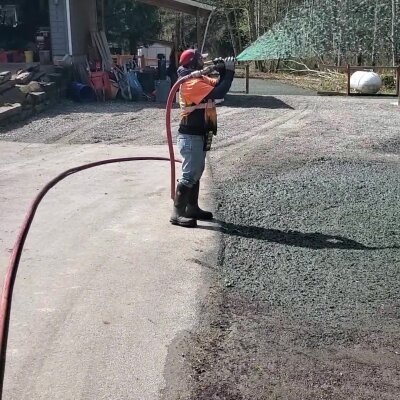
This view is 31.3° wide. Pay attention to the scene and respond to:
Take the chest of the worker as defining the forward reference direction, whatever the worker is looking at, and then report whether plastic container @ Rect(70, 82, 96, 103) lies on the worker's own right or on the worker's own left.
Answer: on the worker's own left

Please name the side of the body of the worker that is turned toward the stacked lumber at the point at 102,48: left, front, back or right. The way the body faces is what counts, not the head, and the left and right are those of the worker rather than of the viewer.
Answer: left

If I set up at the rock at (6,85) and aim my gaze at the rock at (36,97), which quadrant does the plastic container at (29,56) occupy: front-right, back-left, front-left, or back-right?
back-left

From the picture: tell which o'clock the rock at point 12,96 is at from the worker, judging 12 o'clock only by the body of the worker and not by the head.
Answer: The rock is roughly at 8 o'clock from the worker.

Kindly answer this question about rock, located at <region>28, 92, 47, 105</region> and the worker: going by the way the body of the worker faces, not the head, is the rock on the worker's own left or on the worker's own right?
on the worker's own left

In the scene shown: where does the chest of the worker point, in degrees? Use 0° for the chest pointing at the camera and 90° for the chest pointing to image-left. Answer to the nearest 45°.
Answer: approximately 270°

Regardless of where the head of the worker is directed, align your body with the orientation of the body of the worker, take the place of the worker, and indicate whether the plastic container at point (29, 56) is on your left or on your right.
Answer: on your left

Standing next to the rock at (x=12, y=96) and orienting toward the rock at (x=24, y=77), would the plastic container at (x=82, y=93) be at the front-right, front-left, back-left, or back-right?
front-right

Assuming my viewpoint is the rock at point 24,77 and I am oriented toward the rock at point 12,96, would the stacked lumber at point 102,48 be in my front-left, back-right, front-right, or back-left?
back-left
